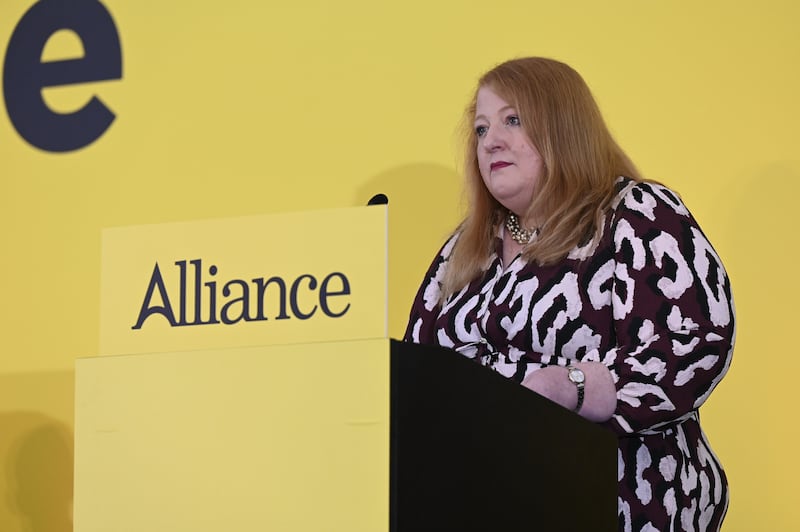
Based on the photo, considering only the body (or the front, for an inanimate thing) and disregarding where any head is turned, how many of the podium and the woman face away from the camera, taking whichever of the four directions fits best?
0

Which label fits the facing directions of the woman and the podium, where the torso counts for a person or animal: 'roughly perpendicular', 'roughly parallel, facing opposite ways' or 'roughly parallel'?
roughly parallel

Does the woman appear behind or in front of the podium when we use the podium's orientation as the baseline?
behind

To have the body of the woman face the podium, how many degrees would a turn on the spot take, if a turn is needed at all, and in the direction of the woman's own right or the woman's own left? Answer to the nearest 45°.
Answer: approximately 45° to the woman's own left

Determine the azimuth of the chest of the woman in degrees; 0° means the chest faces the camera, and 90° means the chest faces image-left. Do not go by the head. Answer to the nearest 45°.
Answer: approximately 45°

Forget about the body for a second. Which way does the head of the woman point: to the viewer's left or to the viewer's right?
to the viewer's left
